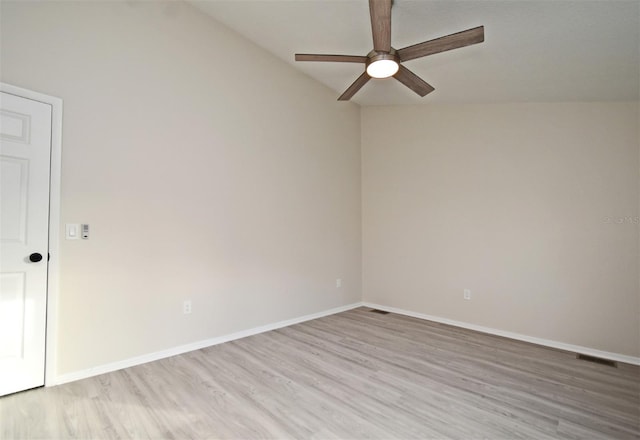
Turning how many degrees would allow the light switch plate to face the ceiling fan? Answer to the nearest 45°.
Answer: approximately 45° to its left

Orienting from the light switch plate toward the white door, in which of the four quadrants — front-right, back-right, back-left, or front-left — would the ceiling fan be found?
back-left

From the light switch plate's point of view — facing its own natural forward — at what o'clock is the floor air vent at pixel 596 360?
The floor air vent is roughly at 10 o'clock from the light switch plate.
